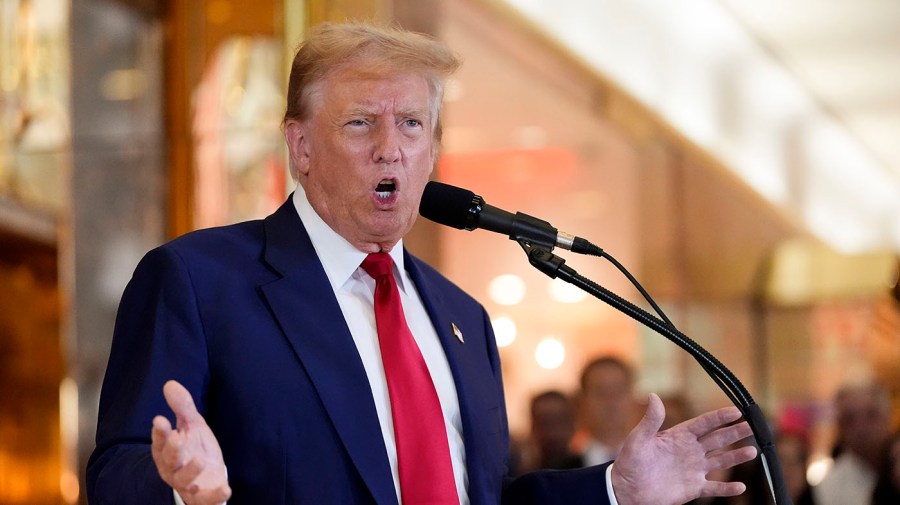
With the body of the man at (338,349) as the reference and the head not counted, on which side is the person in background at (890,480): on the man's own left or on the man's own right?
on the man's own left

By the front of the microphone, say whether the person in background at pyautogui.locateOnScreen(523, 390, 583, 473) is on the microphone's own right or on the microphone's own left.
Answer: on the microphone's own right

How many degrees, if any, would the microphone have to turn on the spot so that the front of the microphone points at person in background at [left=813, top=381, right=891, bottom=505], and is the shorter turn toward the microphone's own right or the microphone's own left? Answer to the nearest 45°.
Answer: approximately 135° to the microphone's own right

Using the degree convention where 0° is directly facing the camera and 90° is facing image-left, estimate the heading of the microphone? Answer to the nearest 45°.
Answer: approximately 90°

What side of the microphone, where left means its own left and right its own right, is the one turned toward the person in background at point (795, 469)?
right

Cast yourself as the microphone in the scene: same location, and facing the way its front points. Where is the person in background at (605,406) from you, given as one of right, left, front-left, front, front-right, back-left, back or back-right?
right

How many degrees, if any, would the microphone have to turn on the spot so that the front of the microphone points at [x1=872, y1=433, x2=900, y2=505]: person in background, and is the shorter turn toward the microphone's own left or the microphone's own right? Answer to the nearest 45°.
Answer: approximately 135° to the microphone's own right

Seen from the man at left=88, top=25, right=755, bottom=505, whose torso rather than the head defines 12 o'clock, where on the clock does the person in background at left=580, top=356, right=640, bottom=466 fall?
The person in background is roughly at 8 o'clock from the man.

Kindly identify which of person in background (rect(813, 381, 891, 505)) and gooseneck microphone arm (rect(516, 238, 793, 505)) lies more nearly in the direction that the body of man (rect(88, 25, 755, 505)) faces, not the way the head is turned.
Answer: the gooseneck microphone arm
